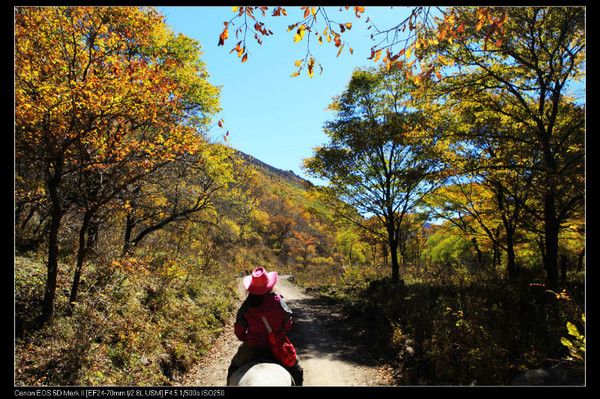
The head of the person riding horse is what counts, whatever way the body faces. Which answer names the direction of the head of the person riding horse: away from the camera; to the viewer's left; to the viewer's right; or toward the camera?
away from the camera

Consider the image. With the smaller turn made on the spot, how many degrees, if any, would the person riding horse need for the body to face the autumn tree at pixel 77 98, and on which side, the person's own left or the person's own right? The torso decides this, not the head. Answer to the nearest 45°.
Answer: approximately 45° to the person's own left

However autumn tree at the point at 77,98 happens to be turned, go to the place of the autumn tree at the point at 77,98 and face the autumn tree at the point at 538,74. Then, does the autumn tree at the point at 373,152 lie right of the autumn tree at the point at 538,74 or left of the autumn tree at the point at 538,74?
left

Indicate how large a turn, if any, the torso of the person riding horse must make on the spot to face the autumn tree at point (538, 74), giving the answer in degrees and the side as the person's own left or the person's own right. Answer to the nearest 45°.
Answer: approximately 45° to the person's own right

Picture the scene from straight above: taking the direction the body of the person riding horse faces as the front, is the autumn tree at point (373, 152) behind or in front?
in front

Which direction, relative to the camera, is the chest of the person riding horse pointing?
away from the camera
